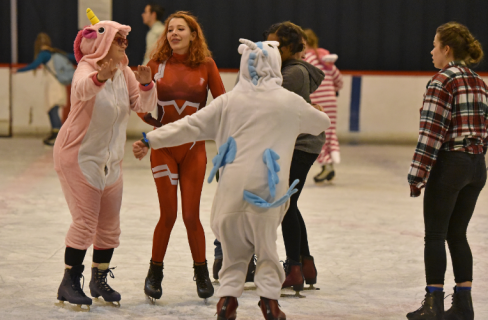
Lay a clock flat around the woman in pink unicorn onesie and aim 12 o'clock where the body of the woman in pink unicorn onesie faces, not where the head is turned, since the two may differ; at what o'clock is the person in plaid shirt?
The person in plaid shirt is roughly at 11 o'clock from the woman in pink unicorn onesie.

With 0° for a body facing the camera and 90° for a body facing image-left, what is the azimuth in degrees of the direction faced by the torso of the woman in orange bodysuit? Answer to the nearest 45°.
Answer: approximately 0°

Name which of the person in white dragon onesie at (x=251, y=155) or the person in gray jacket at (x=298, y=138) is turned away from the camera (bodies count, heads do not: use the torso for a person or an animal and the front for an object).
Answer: the person in white dragon onesie

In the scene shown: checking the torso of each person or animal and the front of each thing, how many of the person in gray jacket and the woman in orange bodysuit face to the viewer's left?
1

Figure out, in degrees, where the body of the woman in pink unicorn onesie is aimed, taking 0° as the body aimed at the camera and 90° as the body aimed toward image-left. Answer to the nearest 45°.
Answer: approximately 315°

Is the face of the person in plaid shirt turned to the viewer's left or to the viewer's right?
to the viewer's left

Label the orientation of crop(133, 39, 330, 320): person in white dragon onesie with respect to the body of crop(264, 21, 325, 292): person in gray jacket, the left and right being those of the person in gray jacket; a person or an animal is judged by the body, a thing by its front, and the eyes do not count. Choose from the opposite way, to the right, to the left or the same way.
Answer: to the right

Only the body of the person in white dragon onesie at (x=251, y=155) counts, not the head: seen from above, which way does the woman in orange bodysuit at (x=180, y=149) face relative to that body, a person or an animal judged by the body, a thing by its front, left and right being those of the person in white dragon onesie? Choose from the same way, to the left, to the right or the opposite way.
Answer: the opposite way

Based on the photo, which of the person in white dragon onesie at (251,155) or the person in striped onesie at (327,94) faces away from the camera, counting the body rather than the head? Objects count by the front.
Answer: the person in white dragon onesie

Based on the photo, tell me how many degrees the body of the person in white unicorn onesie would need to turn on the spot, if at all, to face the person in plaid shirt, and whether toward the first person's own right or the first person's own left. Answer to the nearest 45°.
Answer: approximately 90° to the first person's own right
